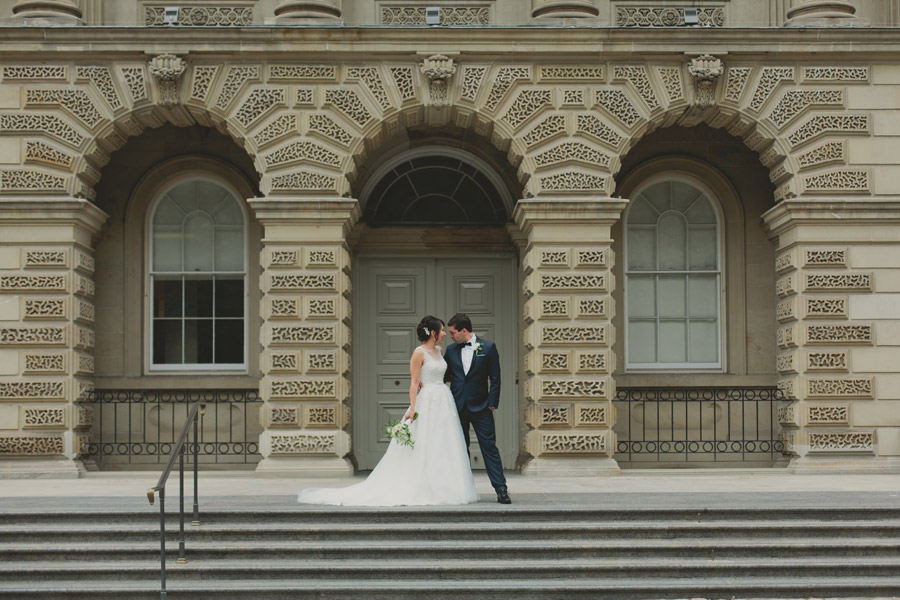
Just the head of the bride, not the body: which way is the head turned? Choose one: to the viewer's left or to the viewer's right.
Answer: to the viewer's right

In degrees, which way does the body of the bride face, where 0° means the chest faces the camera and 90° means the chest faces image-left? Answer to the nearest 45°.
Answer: approximately 315°

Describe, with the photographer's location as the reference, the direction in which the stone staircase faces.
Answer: facing the viewer

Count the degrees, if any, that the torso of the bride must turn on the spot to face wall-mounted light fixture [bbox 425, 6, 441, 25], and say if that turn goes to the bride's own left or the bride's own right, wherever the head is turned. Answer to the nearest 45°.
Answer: approximately 135° to the bride's own left

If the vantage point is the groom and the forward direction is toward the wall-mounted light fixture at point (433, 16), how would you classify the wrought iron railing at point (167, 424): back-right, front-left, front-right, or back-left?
front-left

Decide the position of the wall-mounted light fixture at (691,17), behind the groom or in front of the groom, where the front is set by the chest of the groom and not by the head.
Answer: behind

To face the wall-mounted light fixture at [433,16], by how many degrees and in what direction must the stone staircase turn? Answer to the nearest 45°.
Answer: approximately 180°

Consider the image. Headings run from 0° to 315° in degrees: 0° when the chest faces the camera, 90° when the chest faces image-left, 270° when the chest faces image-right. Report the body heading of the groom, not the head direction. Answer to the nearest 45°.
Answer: approximately 45°

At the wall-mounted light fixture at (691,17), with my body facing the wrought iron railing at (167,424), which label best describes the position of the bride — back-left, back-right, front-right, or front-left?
front-left

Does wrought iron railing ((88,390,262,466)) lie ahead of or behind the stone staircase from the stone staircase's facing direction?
behind
